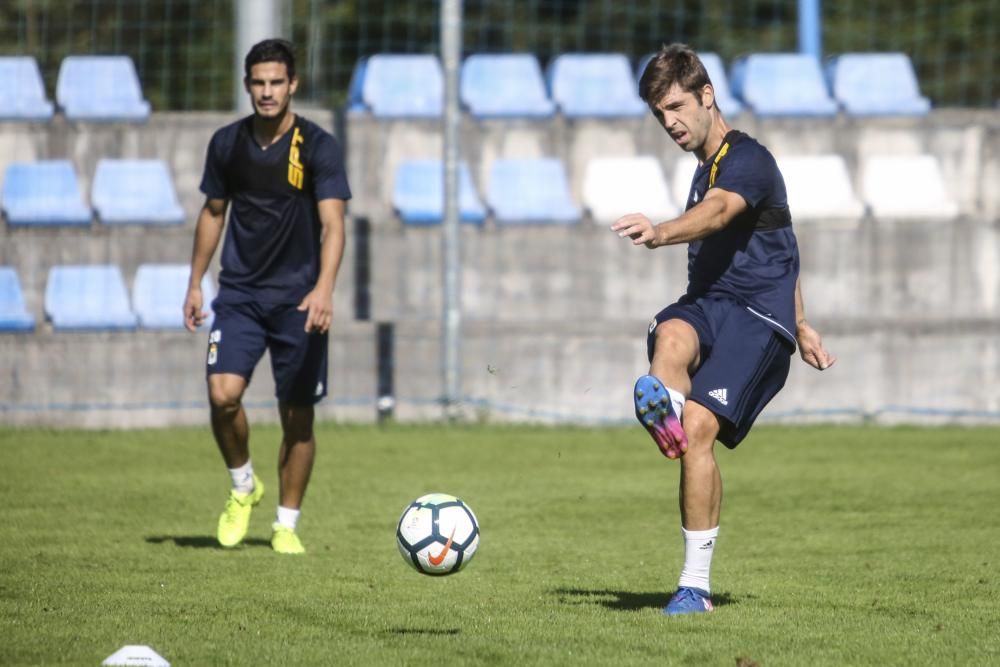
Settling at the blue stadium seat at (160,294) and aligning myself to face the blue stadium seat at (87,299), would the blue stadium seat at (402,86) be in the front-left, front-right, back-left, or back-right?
back-right

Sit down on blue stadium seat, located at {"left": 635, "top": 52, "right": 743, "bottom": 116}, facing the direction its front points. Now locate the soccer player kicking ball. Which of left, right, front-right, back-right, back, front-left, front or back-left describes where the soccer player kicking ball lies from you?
front

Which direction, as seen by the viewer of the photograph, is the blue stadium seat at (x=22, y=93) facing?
facing the viewer

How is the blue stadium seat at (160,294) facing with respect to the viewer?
toward the camera

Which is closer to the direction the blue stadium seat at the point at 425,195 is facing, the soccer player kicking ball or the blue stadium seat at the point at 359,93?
the soccer player kicking ball

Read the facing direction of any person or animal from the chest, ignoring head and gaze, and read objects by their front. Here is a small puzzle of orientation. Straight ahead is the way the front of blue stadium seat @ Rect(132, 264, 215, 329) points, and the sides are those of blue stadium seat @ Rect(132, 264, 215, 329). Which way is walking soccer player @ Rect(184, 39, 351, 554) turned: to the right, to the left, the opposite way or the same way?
the same way

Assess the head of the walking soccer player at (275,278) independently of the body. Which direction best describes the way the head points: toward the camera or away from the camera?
toward the camera

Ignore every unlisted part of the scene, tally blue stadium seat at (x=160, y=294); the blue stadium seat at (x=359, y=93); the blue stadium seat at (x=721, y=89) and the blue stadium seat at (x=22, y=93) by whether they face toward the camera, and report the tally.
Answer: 4

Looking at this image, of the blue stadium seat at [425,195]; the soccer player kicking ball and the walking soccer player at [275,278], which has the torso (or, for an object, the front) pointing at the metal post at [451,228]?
the blue stadium seat

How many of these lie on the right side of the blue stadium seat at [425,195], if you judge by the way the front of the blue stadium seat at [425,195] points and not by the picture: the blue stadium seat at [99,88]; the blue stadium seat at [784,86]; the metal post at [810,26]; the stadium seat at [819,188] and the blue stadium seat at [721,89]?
1

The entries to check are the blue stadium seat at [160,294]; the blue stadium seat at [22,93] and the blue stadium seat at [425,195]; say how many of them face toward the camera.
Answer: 3

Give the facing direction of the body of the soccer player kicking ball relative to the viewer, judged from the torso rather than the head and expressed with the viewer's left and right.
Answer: facing the viewer and to the left of the viewer

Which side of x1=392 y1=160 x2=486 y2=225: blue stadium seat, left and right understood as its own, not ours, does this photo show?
front

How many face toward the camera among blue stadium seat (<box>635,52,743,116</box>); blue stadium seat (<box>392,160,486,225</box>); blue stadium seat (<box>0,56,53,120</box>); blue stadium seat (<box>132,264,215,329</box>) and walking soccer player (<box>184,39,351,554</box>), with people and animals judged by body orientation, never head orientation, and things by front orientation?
5

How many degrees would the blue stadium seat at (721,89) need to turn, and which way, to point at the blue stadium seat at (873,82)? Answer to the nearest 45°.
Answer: approximately 90° to its left

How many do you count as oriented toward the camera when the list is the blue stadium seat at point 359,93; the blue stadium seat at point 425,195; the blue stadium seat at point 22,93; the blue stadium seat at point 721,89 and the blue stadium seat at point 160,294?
5

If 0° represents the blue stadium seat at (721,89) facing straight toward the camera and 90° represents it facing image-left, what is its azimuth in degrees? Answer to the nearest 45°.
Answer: approximately 0°

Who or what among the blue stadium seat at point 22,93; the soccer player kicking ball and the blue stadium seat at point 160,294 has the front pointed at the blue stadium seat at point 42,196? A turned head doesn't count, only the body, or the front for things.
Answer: the blue stadium seat at point 22,93
